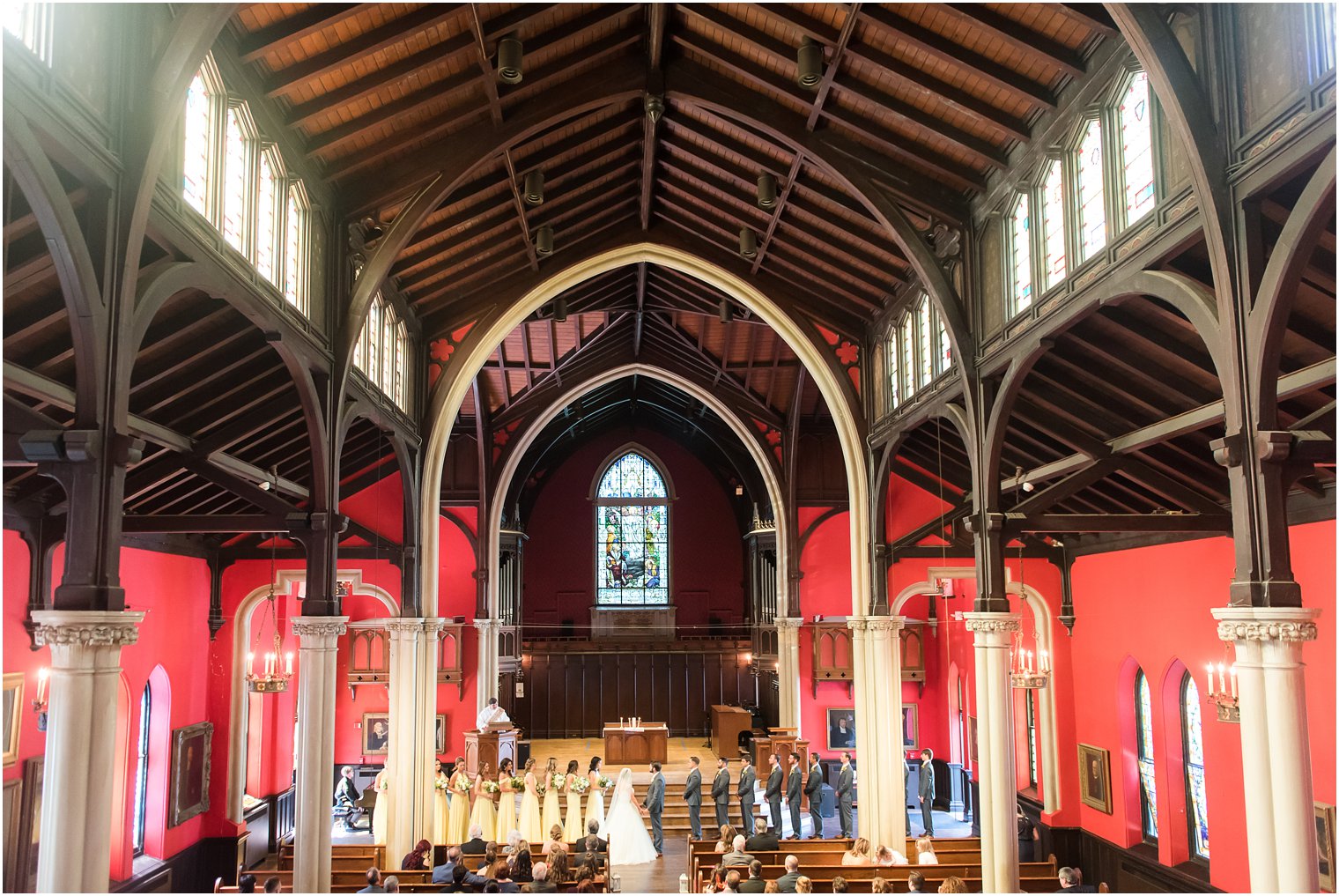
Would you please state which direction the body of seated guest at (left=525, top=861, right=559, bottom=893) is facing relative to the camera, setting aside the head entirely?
away from the camera

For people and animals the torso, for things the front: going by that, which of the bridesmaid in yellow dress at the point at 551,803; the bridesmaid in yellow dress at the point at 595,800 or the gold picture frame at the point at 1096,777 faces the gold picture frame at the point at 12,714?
the gold picture frame at the point at 1096,777

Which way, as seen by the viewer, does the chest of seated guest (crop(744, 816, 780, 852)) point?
away from the camera

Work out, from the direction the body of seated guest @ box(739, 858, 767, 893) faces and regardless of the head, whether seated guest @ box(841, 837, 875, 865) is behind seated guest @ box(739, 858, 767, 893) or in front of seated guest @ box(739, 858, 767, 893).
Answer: in front

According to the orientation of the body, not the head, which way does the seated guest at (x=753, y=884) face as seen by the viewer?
away from the camera

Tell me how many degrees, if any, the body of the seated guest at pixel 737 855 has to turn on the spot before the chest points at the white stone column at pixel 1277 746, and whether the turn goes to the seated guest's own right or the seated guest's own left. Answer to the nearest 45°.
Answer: approximately 135° to the seated guest's own right

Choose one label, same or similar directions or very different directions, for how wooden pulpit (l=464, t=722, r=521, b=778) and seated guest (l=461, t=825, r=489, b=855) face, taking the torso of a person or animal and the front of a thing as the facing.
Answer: very different directions

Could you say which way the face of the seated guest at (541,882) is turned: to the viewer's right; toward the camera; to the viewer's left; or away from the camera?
away from the camera

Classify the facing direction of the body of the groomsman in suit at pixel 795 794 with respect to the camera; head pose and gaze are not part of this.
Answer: to the viewer's left

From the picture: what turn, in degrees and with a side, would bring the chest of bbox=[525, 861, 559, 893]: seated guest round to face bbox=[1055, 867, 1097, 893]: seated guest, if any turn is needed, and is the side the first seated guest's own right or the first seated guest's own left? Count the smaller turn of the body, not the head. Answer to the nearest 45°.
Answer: approximately 90° to the first seated guest's own right

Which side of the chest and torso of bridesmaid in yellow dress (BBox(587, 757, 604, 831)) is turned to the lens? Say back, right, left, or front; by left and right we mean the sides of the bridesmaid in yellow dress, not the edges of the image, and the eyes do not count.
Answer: right

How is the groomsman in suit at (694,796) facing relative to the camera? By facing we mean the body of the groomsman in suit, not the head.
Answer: to the viewer's left

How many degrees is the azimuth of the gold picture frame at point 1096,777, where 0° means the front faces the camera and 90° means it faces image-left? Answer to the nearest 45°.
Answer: approximately 45°

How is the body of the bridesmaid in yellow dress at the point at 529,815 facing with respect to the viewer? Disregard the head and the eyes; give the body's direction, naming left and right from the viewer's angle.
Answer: facing to the right of the viewer

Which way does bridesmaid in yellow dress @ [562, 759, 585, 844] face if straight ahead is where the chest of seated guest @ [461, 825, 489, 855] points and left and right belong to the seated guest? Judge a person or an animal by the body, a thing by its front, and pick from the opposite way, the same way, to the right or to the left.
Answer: to the right

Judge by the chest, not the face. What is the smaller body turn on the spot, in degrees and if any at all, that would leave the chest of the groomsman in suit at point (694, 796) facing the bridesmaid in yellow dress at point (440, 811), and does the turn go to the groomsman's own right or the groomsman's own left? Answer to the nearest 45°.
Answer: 0° — they already face them

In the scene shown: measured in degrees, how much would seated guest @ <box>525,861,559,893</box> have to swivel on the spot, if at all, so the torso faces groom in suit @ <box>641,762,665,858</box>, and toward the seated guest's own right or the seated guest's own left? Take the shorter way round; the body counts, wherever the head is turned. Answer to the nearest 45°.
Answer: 0° — they already face them
